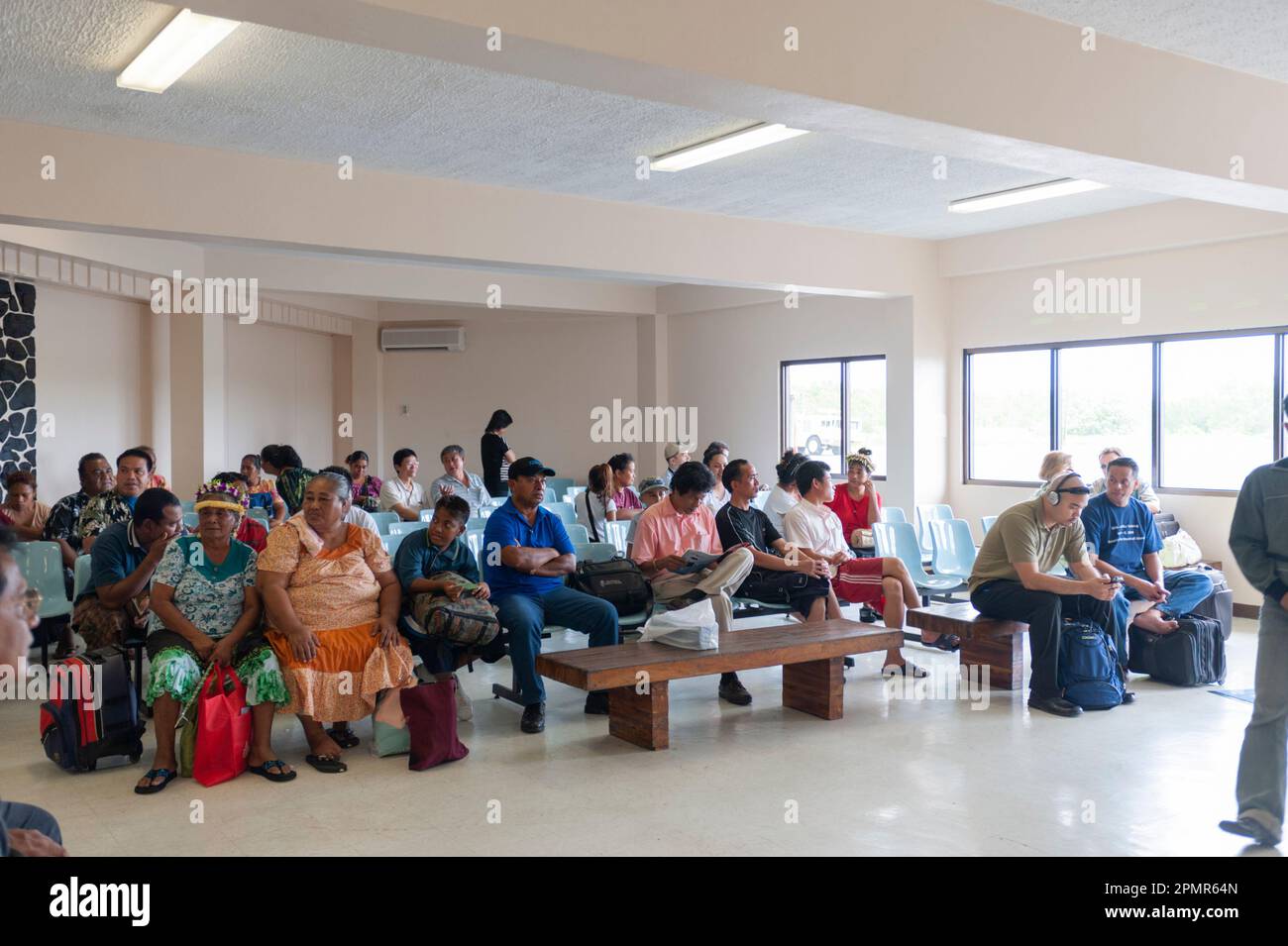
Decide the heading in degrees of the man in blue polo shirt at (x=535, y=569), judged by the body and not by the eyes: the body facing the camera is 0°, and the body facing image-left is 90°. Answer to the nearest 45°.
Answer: approximately 315°

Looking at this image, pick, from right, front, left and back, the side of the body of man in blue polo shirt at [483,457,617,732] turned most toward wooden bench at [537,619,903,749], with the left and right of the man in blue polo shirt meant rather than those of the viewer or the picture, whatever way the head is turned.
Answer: front

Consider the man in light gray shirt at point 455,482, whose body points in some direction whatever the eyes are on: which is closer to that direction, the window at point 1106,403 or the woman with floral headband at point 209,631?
the woman with floral headband

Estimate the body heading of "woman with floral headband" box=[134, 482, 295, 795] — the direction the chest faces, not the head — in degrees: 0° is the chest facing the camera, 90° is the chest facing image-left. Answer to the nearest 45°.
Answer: approximately 0°

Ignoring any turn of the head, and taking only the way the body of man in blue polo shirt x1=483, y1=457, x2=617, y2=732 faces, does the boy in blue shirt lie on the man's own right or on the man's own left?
on the man's own right

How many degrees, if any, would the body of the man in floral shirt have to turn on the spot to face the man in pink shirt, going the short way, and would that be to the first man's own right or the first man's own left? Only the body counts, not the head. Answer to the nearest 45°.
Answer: approximately 45° to the first man's own left

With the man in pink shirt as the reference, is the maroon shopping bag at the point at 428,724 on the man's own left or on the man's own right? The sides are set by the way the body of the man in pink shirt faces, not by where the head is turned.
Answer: on the man's own right

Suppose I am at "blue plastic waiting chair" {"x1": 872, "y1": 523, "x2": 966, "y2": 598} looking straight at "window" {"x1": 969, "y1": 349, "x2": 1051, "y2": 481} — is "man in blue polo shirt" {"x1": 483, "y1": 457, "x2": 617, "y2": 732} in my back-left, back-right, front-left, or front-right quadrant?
back-left

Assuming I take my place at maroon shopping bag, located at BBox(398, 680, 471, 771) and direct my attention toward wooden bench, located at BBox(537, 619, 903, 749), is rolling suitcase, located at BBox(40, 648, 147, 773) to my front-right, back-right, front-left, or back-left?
back-left
